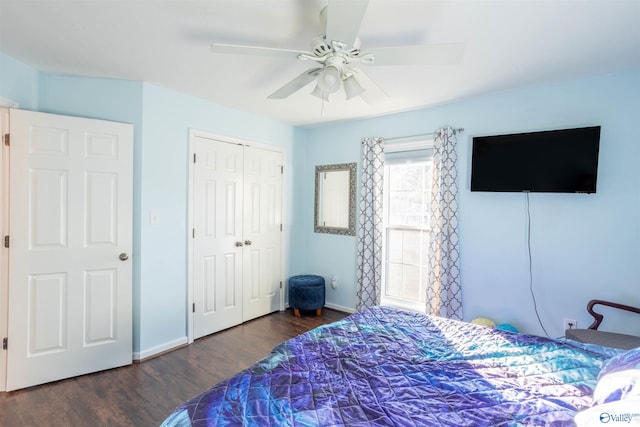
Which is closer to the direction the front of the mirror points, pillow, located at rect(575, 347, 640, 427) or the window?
the pillow

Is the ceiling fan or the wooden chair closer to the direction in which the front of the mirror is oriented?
the ceiling fan

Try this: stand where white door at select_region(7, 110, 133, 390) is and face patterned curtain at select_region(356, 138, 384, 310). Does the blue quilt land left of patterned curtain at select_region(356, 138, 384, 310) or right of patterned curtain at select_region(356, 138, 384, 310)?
right

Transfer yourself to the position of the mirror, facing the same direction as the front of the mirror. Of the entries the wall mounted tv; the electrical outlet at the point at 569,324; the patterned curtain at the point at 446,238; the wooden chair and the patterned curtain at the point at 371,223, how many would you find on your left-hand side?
5

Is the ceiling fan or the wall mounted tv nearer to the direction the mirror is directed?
the ceiling fan

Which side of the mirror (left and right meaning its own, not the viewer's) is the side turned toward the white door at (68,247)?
front

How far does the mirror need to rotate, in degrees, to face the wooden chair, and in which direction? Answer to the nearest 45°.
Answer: approximately 90° to its left

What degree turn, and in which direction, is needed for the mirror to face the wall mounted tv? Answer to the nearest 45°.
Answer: approximately 90° to its left

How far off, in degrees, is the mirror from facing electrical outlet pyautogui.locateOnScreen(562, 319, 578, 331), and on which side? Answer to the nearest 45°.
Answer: approximately 90° to its left

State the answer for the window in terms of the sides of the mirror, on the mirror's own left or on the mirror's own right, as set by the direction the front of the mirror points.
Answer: on the mirror's own left

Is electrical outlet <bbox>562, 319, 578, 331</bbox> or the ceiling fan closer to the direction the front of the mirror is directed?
the ceiling fan

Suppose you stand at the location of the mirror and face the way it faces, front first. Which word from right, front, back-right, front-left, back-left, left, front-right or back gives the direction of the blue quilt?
front-left

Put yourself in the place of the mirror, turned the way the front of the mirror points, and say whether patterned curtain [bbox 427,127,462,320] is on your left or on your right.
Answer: on your left

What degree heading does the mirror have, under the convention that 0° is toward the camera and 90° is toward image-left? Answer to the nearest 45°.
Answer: approximately 45°
